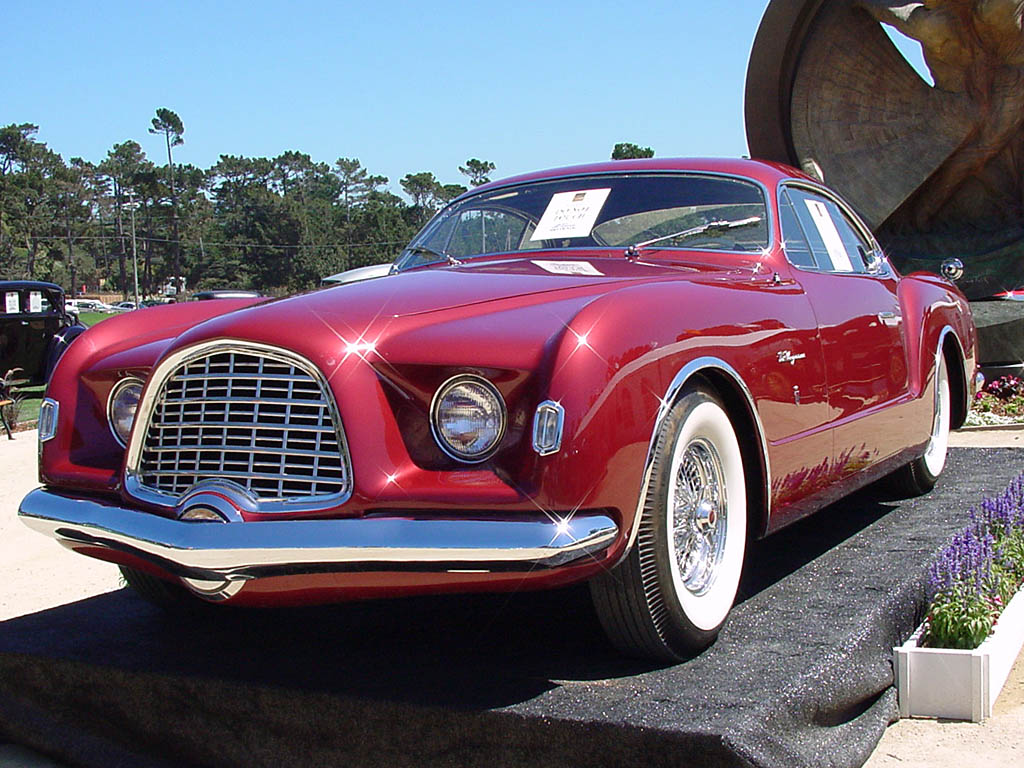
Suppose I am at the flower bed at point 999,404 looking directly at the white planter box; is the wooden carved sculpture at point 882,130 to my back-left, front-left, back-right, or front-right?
back-right

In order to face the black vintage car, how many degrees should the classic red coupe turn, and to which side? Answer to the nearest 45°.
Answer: approximately 90° to its right

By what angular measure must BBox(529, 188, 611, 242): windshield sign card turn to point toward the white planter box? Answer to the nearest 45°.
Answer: approximately 90° to its left

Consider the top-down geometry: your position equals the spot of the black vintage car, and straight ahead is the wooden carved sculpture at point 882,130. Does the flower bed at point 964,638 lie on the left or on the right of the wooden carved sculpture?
right

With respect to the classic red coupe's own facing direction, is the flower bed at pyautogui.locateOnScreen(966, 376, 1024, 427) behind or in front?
behind

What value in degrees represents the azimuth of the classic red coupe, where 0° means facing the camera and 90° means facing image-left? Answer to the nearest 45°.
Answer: approximately 45°

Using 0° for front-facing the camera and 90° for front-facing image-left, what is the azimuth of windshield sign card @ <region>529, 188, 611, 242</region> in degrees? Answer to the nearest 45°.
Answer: approximately 45°
